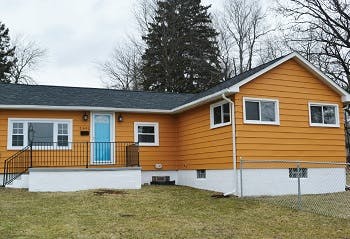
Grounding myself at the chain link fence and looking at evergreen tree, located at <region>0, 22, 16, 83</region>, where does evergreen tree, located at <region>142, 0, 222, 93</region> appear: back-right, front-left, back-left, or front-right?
front-right

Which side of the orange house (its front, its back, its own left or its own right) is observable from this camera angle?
front

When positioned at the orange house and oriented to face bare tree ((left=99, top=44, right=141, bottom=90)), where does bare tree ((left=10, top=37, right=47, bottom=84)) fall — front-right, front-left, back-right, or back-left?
front-left

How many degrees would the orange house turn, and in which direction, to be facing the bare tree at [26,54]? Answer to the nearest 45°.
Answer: approximately 135° to its right

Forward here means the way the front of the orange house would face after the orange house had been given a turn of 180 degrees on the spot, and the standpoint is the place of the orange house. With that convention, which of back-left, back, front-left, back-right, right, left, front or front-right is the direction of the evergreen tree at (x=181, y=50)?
front

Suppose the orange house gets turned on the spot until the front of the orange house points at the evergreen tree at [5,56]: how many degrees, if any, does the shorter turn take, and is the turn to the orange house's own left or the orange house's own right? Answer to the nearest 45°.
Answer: approximately 135° to the orange house's own right

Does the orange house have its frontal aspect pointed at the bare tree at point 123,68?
no
